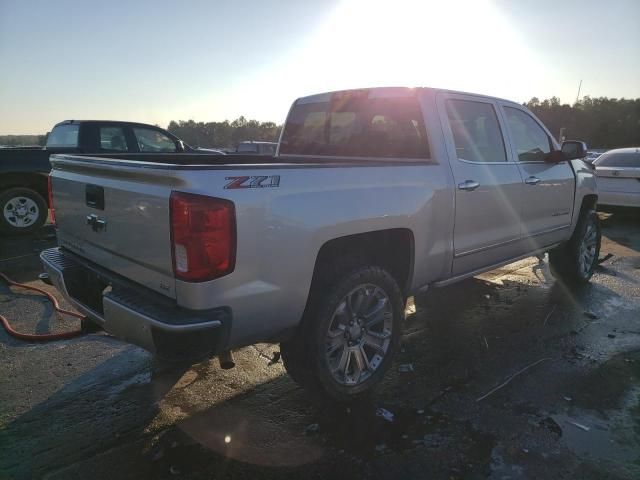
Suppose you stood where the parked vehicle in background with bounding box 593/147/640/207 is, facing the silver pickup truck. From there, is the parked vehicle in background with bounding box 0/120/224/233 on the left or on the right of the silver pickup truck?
right

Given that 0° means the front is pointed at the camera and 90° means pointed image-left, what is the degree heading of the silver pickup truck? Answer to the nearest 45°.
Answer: approximately 225°

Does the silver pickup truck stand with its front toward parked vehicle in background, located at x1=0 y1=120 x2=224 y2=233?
no

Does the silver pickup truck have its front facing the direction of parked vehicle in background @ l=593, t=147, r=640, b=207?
yes
